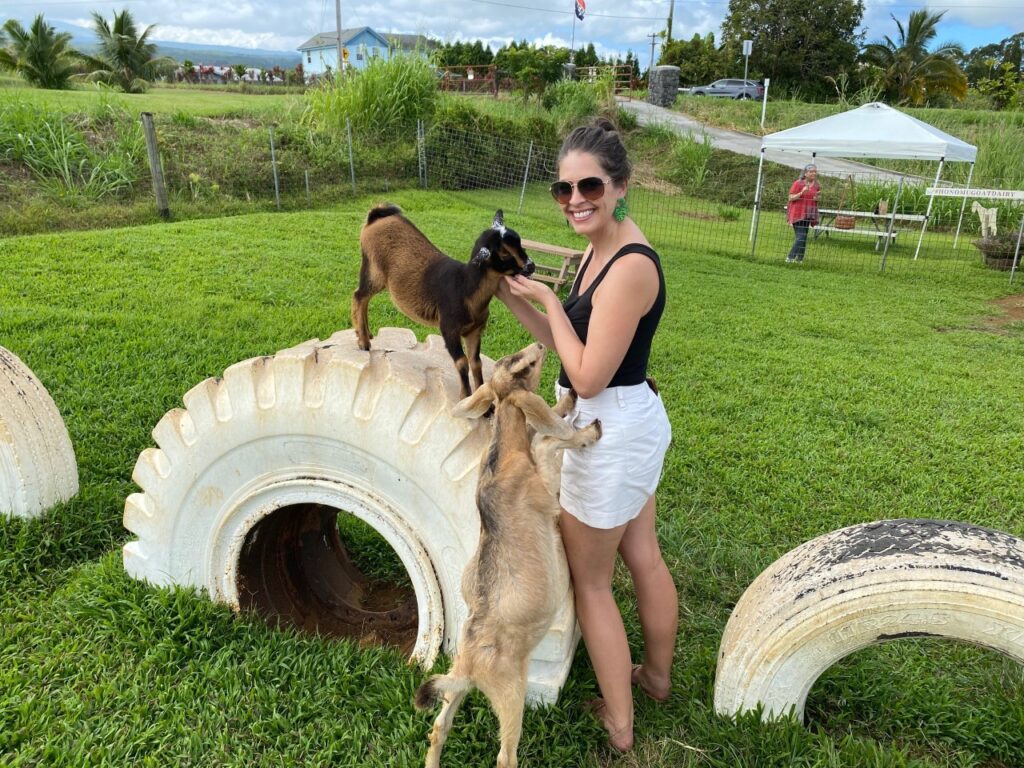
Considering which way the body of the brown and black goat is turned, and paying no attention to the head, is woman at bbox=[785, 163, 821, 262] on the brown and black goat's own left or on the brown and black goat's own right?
on the brown and black goat's own left

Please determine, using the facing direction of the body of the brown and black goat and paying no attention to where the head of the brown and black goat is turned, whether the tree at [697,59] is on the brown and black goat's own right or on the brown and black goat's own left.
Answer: on the brown and black goat's own left

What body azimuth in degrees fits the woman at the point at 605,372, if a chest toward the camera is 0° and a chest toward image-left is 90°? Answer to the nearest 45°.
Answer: approximately 90°

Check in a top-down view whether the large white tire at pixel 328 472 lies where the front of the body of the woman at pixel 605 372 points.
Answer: yes

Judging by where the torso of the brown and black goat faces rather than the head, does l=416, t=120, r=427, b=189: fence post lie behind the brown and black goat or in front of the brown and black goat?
behind

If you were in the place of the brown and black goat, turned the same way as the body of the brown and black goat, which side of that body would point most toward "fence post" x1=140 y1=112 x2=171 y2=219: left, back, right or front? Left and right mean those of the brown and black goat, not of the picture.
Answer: back

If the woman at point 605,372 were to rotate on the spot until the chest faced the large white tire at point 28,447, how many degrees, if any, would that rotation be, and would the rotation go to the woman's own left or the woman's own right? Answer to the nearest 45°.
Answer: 0° — they already face it

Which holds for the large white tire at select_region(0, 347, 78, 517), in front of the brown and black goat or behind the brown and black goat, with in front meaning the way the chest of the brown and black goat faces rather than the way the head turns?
behind

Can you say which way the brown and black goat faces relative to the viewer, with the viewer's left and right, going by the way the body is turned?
facing the viewer and to the right of the viewer

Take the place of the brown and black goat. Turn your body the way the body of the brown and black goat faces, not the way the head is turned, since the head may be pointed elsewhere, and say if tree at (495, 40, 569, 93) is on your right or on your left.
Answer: on your left

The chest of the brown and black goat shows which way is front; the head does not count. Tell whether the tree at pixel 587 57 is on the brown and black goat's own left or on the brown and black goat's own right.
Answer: on the brown and black goat's own left
